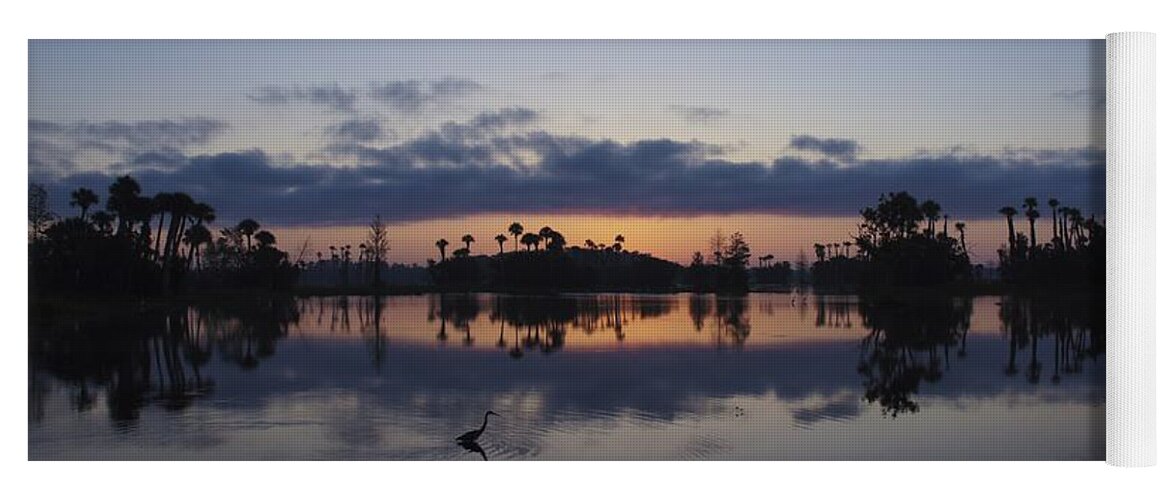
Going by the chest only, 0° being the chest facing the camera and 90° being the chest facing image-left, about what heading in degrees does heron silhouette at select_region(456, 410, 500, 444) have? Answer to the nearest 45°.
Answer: approximately 270°

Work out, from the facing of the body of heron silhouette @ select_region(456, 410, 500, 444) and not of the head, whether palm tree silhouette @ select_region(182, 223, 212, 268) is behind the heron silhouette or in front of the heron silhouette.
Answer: behind

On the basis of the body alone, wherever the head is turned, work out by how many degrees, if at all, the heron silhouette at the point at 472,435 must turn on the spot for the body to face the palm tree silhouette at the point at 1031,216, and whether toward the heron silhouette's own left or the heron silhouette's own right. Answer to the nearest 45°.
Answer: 0° — it already faces it

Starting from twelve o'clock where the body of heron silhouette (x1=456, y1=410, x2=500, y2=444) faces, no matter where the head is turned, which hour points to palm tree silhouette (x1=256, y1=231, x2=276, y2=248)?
The palm tree silhouette is roughly at 9 o'clock from the heron silhouette.

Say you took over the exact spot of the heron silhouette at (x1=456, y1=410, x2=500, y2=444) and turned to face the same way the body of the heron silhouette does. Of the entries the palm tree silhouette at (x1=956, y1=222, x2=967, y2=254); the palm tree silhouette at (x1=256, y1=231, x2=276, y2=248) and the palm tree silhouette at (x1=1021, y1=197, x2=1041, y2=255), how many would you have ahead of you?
2
